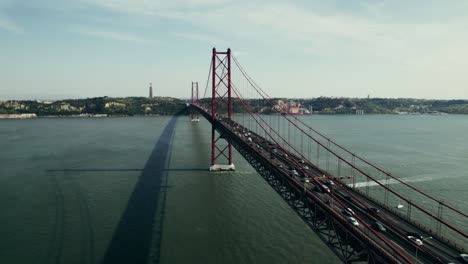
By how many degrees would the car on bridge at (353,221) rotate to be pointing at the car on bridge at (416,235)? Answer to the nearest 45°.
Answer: approximately 45° to its left

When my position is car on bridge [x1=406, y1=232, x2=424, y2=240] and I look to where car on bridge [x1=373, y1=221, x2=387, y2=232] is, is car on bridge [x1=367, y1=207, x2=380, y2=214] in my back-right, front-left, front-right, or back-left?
front-right

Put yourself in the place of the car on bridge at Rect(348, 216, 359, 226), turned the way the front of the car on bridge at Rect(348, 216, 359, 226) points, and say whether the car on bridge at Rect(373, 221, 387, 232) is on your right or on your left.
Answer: on your left

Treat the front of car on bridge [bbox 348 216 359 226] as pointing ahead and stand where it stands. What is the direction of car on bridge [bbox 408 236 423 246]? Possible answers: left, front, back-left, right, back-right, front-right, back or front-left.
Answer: front-left

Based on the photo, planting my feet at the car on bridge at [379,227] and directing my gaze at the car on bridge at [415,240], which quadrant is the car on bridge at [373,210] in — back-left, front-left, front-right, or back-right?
back-left

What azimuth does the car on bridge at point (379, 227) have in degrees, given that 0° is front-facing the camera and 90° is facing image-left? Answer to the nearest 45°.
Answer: approximately 315°

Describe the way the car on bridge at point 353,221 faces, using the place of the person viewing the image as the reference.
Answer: facing the viewer and to the right of the viewer

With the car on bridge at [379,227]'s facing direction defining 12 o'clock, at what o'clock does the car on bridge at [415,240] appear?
the car on bridge at [415,240] is roughly at 11 o'clock from the car on bridge at [379,227].

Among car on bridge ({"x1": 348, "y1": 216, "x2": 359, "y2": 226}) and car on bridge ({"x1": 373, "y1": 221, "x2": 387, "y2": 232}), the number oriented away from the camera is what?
0

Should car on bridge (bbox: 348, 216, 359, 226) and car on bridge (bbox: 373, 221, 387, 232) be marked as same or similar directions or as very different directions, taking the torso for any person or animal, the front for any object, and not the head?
same or similar directions
